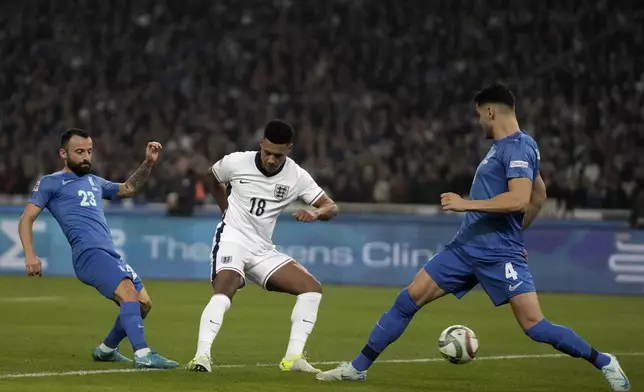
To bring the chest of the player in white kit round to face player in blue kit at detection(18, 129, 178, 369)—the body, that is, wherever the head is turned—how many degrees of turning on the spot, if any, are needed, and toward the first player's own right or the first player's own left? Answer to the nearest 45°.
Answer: approximately 90° to the first player's own right

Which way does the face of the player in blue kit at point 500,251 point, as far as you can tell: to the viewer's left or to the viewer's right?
to the viewer's left

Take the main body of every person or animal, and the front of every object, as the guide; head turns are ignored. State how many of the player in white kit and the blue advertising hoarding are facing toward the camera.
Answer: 2

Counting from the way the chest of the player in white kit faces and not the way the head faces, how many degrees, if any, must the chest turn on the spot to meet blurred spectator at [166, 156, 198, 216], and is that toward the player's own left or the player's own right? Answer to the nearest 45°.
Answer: approximately 180°

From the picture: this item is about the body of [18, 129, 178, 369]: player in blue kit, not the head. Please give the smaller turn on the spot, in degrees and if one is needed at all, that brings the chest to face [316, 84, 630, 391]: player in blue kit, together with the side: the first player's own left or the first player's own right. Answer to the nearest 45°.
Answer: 0° — they already face them

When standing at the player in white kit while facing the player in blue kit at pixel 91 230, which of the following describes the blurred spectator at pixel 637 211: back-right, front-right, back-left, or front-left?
back-right

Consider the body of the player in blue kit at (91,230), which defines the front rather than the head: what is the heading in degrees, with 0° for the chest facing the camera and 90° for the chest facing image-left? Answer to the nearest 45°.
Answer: approximately 315°

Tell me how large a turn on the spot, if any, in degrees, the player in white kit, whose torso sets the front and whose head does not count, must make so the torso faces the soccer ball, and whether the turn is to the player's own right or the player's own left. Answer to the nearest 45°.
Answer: approximately 45° to the player's own left

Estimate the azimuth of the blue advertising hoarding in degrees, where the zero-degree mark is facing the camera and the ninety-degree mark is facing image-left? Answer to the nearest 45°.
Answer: approximately 0°
